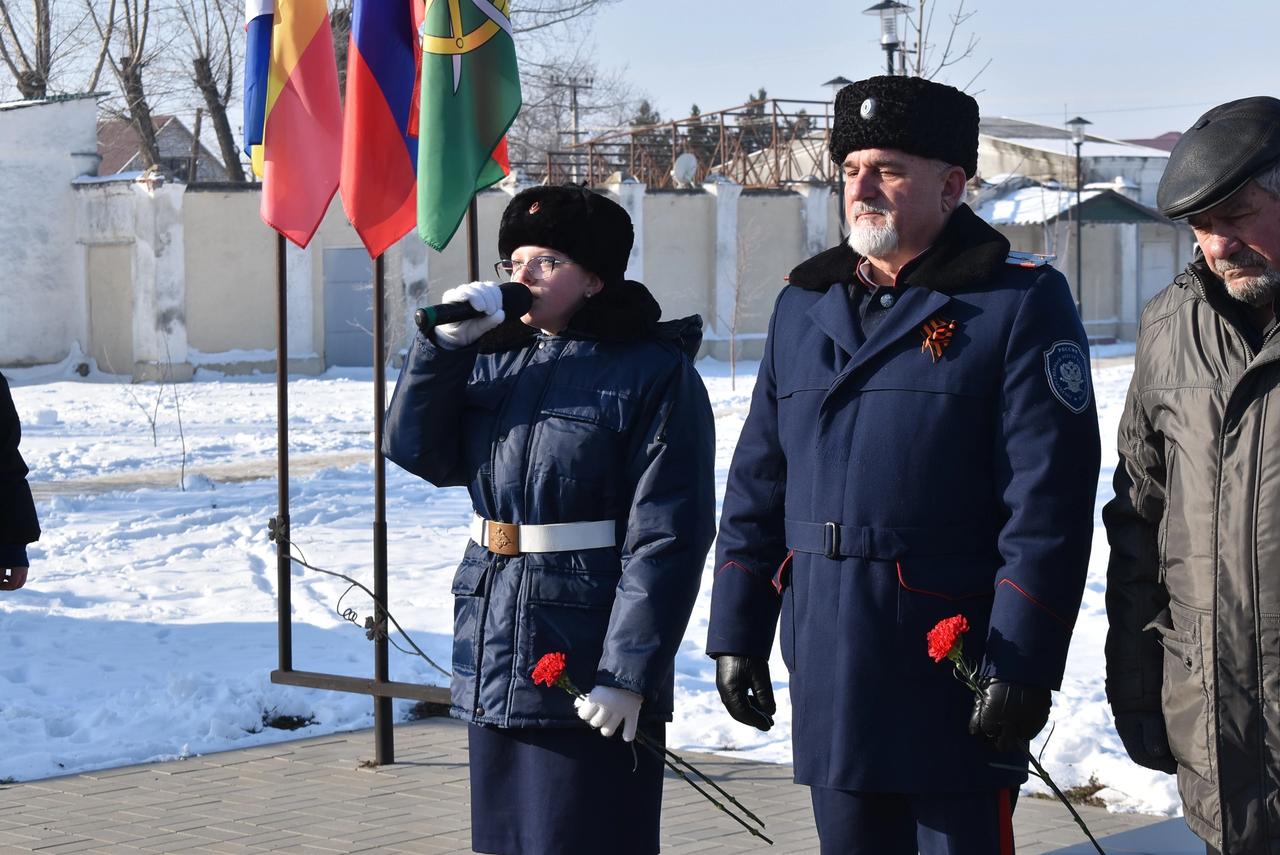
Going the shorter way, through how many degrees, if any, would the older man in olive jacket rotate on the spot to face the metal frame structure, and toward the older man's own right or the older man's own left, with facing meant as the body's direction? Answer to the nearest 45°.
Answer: approximately 135° to the older man's own right

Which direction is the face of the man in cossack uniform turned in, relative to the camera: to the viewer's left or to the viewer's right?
to the viewer's left

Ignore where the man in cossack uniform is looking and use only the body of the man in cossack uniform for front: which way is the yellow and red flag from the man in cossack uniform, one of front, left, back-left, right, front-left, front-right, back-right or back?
right

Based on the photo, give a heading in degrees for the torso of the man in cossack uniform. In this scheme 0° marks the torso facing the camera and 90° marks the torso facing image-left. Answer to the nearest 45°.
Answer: approximately 45°

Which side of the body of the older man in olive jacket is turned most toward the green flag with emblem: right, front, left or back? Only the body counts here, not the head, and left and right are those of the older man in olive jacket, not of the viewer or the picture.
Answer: right

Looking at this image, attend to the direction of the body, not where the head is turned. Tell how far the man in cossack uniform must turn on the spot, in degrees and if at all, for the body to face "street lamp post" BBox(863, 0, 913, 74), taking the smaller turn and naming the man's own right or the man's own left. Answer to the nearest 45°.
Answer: approximately 135° to the man's own right

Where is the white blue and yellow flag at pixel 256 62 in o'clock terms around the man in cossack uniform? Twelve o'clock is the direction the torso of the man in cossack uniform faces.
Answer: The white blue and yellow flag is roughly at 3 o'clock from the man in cossack uniform.

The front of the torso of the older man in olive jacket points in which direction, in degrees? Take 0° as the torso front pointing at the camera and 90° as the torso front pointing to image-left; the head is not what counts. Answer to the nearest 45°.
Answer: approximately 45°

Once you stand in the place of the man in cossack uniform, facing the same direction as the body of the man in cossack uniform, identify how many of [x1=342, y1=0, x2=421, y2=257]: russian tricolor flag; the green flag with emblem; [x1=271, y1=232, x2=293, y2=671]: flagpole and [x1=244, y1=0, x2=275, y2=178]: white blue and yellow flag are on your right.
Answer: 4

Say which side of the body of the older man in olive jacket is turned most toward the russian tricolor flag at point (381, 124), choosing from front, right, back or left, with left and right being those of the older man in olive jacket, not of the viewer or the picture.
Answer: right

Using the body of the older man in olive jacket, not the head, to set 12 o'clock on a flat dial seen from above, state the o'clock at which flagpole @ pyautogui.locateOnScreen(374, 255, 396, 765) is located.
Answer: The flagpole is roughly at 3 o'clock from the older man in olive jacket.

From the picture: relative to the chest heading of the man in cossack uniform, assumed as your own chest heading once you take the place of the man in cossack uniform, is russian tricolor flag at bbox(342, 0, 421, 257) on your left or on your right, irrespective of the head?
on your right
